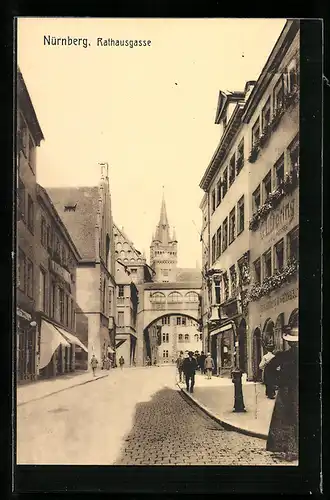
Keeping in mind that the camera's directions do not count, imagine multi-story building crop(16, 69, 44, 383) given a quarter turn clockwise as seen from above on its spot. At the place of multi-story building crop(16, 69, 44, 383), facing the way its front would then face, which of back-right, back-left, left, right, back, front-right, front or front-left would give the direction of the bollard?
left

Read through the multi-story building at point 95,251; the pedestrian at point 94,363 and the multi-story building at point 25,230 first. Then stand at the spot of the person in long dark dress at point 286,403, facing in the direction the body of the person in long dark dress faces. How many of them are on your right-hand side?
0

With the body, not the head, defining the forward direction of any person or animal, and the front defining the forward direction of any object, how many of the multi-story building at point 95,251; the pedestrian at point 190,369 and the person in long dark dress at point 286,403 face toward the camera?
1

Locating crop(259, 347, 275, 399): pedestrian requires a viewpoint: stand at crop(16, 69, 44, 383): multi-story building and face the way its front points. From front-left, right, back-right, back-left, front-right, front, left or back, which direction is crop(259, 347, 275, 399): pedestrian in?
front

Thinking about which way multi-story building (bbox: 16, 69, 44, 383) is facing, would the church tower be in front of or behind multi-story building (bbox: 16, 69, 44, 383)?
in front

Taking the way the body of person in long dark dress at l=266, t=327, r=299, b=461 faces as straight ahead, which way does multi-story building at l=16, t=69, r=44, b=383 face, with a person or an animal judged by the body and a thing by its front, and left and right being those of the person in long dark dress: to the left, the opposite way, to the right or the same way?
to the right

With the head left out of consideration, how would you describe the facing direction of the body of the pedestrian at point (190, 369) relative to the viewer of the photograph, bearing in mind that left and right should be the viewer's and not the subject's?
facing the viewer

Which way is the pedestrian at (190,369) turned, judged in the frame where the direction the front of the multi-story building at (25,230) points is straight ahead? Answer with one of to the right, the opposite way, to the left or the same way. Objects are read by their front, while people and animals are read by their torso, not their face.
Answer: to the right

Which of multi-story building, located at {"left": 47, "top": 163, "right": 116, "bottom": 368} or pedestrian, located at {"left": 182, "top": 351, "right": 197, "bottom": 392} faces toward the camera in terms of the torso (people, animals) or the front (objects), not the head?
the pedestrian

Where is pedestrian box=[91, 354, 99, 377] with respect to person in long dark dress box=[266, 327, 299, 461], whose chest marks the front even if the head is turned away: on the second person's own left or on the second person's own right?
on the second person's own left

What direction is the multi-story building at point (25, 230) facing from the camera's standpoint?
to the viewer's right

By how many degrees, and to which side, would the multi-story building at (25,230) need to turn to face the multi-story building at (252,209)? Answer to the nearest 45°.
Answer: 0° — it already faces it

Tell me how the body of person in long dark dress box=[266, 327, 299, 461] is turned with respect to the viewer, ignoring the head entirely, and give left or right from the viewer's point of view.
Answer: facing away from the viewer

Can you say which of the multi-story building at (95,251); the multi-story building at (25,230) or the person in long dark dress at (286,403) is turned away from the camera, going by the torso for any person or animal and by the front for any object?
the person in long dark dress

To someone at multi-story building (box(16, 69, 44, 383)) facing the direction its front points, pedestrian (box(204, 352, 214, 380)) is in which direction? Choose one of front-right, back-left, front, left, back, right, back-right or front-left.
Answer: front

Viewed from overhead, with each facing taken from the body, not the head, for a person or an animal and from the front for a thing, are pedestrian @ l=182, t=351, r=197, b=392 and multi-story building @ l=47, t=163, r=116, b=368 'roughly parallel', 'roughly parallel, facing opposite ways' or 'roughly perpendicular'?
roughly perpendicular
